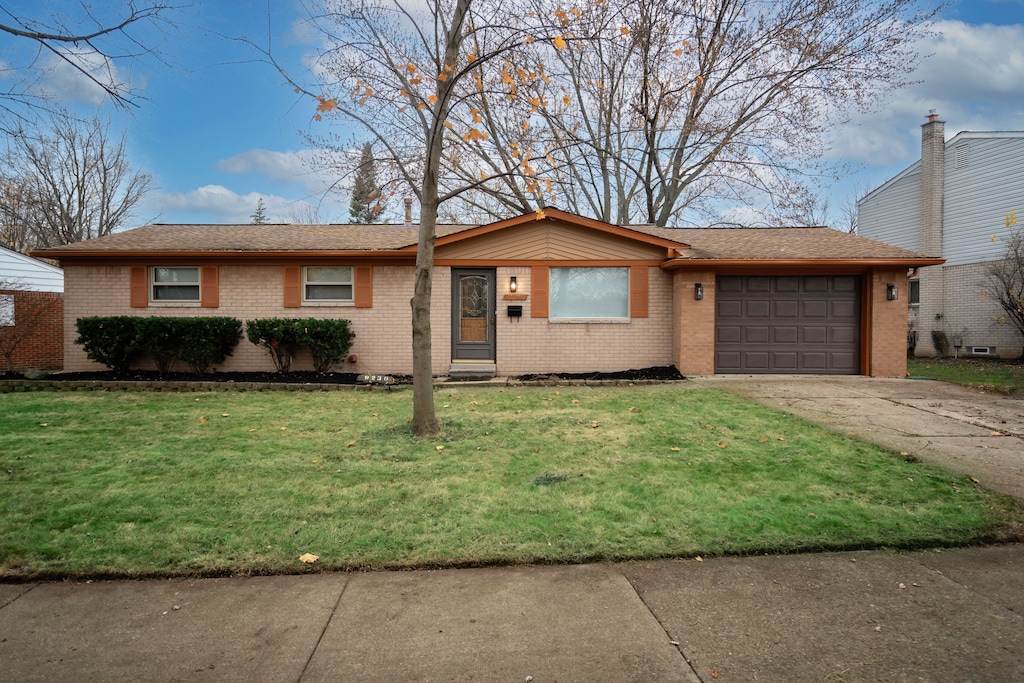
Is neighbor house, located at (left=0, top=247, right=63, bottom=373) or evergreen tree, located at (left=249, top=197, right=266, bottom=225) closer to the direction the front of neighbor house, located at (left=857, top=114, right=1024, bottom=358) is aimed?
the neighbor house

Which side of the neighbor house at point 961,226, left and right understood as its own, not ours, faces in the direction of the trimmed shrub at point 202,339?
right

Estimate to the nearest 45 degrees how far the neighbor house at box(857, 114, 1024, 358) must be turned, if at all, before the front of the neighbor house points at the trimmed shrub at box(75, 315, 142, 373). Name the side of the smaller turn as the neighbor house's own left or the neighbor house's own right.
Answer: approximately 90° to the neighbor house's own right

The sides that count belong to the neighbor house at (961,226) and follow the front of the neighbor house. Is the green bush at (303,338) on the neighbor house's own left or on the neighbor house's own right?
on the neighbor house's own right

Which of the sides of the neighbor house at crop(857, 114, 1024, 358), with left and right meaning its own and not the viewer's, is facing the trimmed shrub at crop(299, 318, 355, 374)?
right

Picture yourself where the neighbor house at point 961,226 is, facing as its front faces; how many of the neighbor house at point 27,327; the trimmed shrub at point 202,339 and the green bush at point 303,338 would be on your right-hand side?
3

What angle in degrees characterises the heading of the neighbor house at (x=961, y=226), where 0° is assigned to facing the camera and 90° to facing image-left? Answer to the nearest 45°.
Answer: approximately 315°

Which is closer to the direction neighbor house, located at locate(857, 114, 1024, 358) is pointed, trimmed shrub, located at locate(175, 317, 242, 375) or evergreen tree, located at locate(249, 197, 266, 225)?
the trimmed shrub

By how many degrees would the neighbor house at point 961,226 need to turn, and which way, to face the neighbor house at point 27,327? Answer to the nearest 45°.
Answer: approximately 90° to its right

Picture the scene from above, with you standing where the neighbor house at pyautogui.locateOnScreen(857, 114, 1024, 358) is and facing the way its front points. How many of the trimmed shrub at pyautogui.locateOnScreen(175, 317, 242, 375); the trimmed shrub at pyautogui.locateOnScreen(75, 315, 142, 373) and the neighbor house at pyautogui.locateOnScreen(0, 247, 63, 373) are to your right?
3
